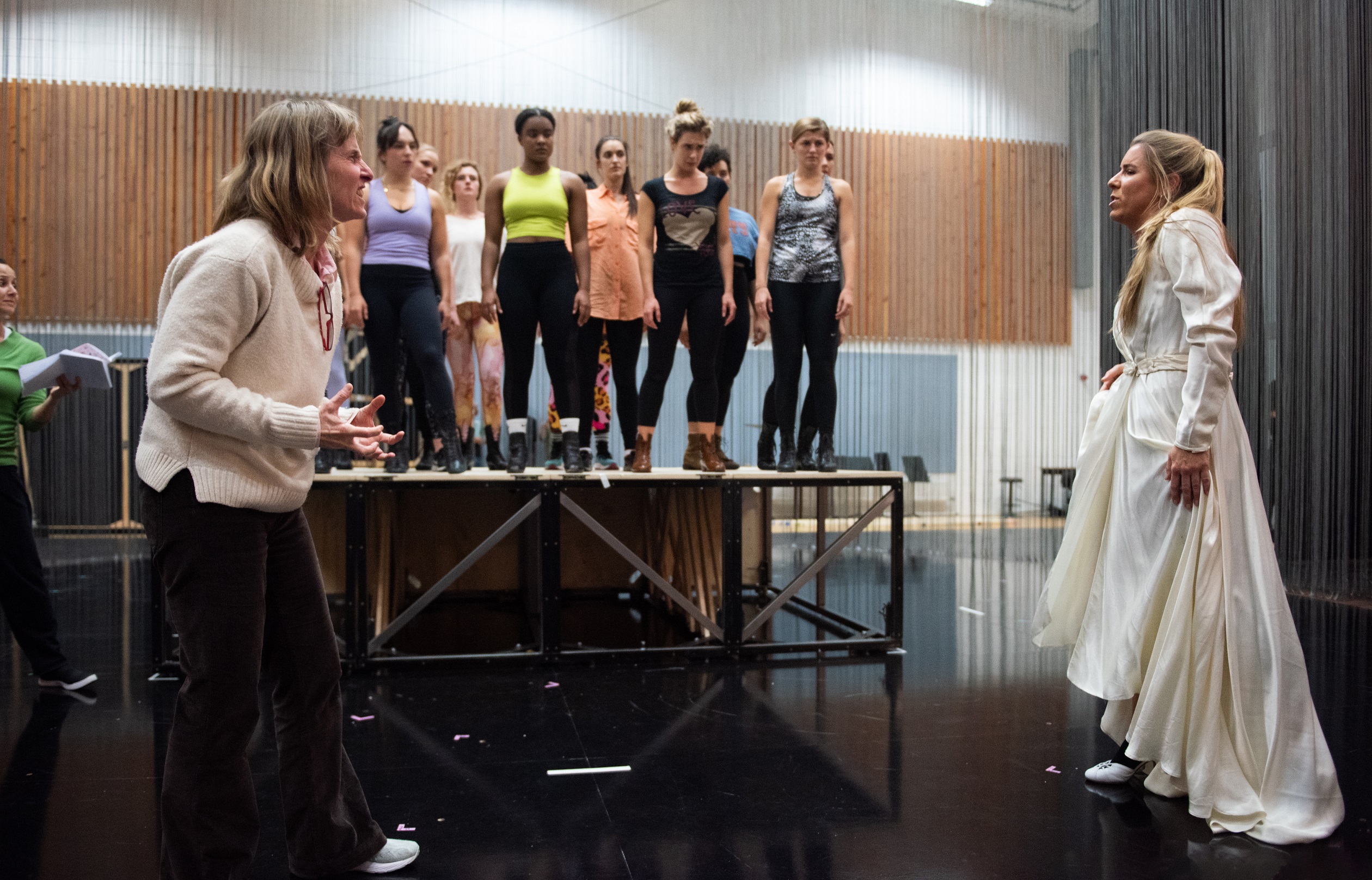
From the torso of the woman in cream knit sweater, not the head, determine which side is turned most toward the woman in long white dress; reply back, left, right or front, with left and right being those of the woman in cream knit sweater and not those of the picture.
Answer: front

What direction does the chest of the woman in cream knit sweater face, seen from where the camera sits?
to the viewer's right

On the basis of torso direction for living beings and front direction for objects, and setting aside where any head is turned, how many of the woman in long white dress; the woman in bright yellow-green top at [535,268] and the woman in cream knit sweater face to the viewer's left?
1

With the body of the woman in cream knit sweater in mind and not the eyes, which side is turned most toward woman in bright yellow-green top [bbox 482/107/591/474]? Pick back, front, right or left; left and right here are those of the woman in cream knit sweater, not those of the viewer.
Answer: left

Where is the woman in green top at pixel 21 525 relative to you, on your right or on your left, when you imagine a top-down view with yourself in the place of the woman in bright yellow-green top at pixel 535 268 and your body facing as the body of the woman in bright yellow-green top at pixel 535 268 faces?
on your right

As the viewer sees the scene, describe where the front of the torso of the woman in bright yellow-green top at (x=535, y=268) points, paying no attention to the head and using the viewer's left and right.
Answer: facing the viewer

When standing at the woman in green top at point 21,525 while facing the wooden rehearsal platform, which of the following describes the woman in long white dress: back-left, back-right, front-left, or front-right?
front-right

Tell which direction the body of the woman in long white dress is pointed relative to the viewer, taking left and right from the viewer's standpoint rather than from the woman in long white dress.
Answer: facing to the left of the viewer

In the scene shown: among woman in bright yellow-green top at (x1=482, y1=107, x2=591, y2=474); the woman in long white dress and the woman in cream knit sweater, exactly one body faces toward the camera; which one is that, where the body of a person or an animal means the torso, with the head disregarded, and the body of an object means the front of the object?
the woman in bright yellow-green top

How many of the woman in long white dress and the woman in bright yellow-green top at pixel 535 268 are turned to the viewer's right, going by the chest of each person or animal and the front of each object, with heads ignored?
0

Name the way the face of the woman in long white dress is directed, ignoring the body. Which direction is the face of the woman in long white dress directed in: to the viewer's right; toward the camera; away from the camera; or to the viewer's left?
to the viewer's left

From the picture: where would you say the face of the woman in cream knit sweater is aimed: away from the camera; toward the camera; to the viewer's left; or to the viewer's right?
to the viewer's right

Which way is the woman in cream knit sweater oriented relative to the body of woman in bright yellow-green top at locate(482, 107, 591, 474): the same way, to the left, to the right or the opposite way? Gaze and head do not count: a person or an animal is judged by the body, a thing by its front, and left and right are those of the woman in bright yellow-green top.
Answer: to the left

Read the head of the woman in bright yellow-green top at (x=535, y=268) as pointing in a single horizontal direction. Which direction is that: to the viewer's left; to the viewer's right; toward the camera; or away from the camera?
toward the camera

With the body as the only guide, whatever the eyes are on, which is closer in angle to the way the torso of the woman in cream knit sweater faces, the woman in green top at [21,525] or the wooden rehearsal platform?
the wooden rehearsal platform

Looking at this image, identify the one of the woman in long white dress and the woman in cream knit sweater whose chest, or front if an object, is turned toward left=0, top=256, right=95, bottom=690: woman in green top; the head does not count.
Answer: the woman in long white dress

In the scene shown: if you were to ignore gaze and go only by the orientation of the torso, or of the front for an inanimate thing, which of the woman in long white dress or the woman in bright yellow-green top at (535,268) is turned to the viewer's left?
the woman in long white dress

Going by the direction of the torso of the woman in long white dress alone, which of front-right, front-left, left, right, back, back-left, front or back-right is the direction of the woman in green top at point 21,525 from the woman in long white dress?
front
